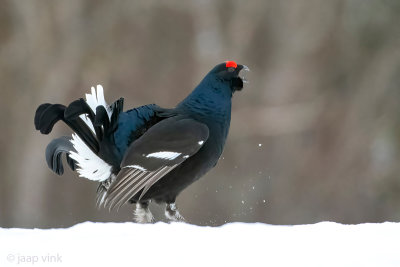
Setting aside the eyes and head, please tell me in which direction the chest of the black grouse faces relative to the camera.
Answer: to the viewer's right
